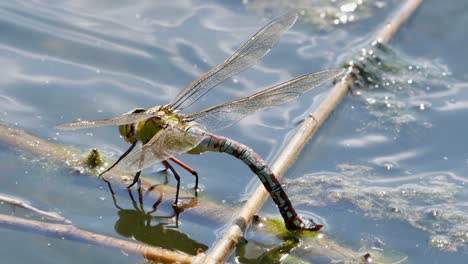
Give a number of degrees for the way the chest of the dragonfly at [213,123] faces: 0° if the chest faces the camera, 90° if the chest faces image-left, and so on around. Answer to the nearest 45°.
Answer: approximately 135°
